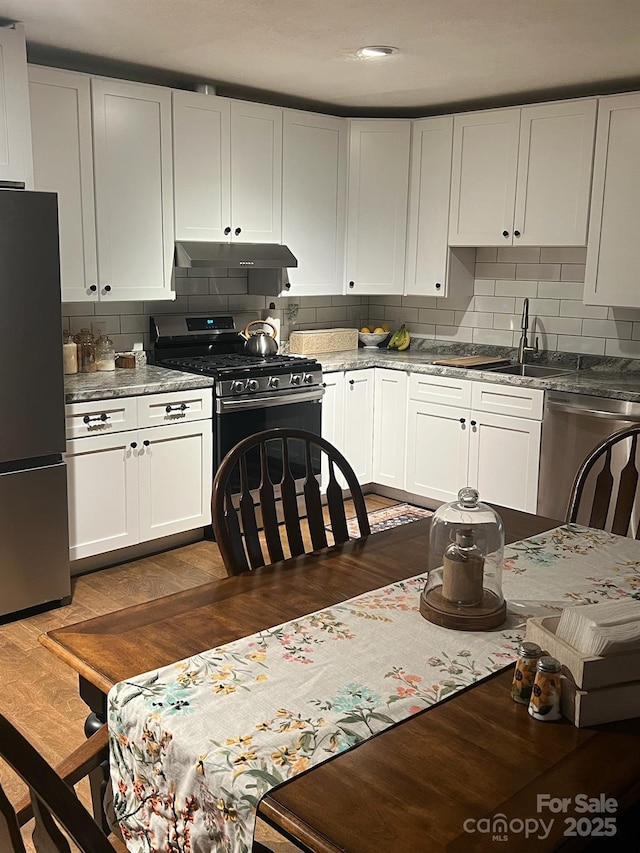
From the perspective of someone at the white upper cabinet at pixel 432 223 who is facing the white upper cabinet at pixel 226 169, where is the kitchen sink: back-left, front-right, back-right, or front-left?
back-left

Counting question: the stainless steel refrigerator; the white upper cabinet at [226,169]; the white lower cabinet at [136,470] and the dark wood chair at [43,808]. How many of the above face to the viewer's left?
0

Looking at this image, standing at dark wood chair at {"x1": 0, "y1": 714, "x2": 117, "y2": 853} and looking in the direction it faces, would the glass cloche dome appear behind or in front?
in front

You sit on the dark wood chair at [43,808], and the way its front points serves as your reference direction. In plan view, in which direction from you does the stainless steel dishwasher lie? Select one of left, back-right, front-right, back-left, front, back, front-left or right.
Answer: front

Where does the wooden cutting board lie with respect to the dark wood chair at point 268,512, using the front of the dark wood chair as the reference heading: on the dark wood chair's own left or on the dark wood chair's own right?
on the dark wood chair's own left

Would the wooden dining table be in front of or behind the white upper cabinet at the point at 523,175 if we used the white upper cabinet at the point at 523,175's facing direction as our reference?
in front

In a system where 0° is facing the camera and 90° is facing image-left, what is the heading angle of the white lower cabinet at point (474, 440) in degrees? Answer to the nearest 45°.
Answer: approximately 45°

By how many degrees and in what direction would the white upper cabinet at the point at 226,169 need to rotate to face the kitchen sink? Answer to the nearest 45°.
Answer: approximately 45° to its left

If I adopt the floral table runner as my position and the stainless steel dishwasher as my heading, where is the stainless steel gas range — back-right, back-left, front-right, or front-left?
front-left

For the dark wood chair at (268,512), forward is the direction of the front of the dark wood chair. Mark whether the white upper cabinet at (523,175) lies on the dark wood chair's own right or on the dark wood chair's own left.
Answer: on the dark wood chair's own left

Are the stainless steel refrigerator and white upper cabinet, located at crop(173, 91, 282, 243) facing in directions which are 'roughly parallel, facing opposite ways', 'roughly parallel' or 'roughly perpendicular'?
roughly parallel

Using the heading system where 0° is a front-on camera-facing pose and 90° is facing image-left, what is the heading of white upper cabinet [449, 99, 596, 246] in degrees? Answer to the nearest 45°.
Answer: approximately 45°
